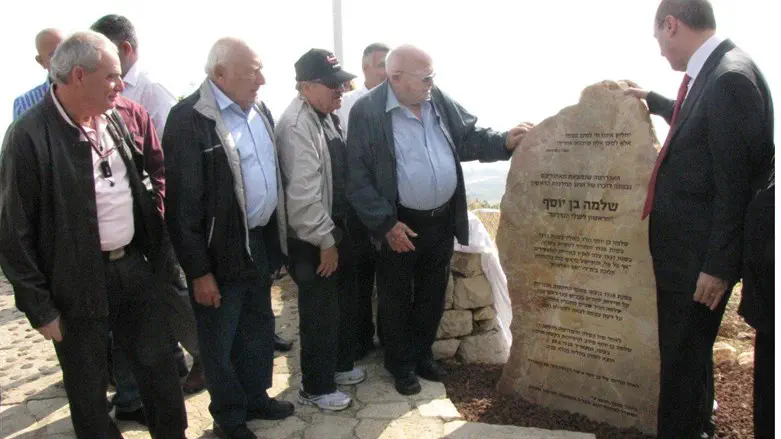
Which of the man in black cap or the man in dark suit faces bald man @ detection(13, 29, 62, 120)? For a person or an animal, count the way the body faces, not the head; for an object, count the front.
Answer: the man in dark suit

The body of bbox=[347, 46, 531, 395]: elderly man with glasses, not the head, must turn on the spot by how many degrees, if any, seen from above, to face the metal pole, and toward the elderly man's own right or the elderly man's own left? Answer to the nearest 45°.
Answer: approximately 135° to the elderly man's own left

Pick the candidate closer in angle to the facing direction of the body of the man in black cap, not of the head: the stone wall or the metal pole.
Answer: the stone wall

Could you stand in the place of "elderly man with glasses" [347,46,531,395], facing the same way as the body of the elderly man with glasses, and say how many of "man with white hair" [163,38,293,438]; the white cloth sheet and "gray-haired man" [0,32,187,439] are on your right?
2

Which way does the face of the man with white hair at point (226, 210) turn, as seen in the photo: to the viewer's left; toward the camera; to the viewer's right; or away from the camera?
to the viewer's right

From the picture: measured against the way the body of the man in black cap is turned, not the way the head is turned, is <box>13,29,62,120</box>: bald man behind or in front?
behind

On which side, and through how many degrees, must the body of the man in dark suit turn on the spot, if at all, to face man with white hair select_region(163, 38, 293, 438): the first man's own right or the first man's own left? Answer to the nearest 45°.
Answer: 0° — they already face them

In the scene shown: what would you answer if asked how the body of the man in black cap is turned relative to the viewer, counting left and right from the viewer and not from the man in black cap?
facing to the right of the viewer

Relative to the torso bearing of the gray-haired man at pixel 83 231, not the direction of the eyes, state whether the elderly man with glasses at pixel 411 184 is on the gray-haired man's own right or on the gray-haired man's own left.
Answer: on the gray-haired man's own left

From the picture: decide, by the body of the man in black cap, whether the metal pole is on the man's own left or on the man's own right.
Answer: on the man's own left

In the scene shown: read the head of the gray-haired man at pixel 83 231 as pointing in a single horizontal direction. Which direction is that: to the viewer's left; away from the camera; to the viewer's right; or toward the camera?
to the viewer's right

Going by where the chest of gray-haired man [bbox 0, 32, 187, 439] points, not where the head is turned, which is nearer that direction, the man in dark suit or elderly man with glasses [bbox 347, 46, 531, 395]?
the man in dark suit

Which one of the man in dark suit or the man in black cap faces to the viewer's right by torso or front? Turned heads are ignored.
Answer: the man in black cap

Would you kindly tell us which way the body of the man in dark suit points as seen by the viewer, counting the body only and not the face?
to the viewer's left
